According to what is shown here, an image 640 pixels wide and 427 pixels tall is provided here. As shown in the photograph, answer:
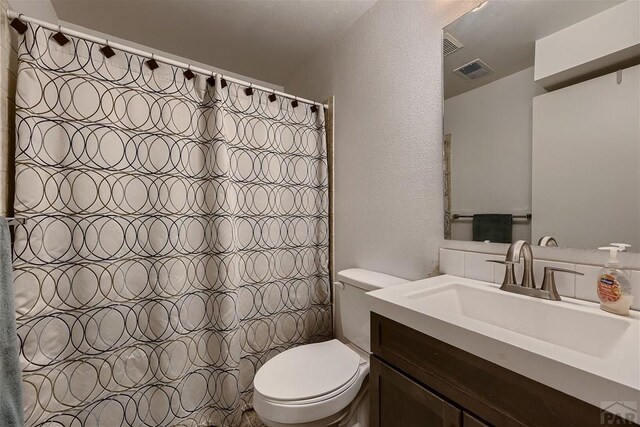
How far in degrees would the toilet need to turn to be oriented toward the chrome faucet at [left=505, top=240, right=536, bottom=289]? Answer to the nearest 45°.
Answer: approximately 90° to its left

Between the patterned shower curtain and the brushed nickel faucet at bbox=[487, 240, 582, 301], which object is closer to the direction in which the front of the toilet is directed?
the patterned shower curtain

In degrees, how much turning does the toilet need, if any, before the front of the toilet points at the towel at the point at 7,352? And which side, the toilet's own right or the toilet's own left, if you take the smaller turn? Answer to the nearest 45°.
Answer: approximately 45° to the toilet's own right

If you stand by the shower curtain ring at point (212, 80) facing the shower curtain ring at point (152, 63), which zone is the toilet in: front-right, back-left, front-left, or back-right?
back-left

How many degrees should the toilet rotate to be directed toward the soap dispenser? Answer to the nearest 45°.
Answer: approximately 90° to its left

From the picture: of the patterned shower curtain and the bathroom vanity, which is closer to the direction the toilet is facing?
the patterned shower curtain

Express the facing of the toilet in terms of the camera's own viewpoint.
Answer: facing the viewer and to the left of the viewer

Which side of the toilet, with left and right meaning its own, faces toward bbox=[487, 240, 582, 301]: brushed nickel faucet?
left

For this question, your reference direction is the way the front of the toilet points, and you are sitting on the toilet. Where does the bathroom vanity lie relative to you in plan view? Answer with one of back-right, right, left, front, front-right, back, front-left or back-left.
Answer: left
